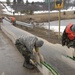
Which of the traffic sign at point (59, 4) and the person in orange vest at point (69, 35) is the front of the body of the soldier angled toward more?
the person in orange vest

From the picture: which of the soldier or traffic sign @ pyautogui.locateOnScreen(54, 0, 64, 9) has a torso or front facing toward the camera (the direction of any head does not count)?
the traffic sign

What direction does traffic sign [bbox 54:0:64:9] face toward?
toward the camera

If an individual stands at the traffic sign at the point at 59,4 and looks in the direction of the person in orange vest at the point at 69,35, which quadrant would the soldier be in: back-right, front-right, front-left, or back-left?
front-right

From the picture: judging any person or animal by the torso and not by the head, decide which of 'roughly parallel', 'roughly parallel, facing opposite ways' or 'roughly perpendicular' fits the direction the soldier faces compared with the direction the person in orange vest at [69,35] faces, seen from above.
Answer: roughly parallel

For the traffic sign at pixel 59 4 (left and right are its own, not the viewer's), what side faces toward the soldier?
front

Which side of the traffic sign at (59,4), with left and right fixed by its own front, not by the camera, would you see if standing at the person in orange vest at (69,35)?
front

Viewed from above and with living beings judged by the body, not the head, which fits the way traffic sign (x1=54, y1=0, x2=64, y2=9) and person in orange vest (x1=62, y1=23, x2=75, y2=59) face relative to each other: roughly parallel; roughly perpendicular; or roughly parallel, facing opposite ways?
roughly perpendicular

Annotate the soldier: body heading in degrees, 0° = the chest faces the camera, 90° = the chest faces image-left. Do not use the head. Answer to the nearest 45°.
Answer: approximately 270°

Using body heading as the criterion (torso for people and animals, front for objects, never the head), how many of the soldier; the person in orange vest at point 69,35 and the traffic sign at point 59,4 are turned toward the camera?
1

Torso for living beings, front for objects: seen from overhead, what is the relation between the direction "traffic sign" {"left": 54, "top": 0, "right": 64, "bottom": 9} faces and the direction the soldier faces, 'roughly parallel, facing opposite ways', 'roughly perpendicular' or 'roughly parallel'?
roughly perpendicular

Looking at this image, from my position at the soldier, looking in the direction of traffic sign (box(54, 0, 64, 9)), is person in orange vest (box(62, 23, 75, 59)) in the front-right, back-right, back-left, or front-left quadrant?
front-right

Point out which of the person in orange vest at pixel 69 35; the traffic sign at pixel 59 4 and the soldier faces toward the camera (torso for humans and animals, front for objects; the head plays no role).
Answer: the traffic sign
